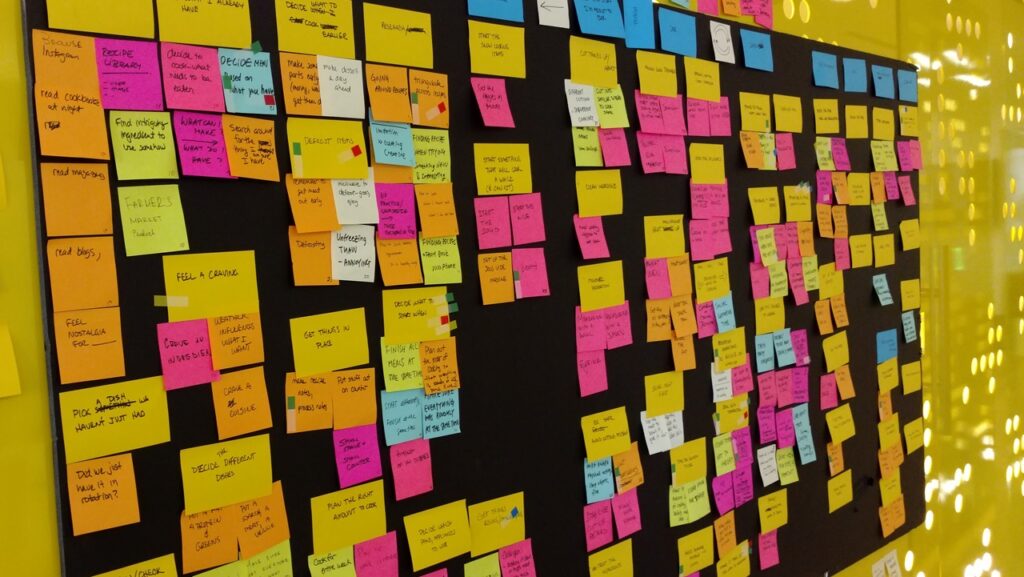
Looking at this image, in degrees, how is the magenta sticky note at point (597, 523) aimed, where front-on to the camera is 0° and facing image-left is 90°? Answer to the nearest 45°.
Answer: approximately 315°

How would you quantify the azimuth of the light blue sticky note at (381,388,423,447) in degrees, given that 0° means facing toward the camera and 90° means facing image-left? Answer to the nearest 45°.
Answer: approximately 315°

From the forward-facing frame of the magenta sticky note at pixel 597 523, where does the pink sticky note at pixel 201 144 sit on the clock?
The pink sticky note is roughly at 3 o'clock from the magenta sticky note.

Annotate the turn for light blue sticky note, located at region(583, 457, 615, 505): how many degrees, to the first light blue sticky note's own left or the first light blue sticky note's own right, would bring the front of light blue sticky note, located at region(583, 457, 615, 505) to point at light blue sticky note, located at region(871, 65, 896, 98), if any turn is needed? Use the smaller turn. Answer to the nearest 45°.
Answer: approximately 90° to the first light blue sticky note's own left

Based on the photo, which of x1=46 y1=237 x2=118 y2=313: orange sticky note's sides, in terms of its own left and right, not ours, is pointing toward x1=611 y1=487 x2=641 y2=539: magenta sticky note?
left
